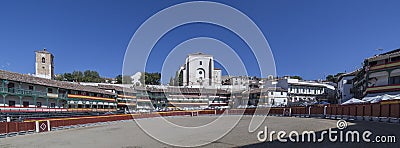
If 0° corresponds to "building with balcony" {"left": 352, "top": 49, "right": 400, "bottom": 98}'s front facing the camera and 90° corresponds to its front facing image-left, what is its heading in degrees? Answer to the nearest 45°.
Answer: approximately 45°
